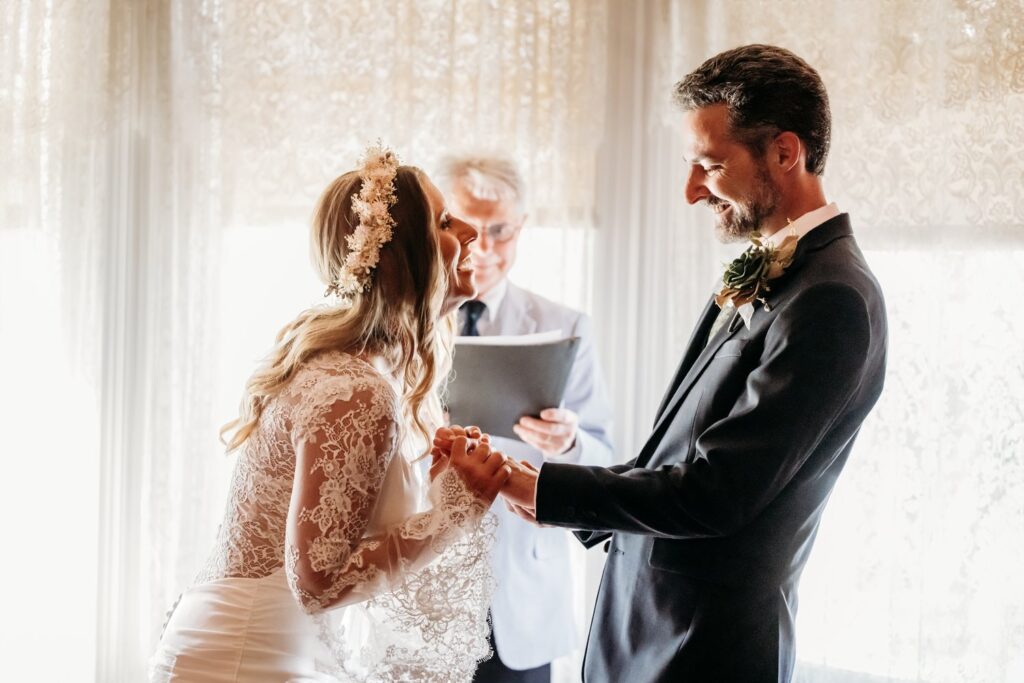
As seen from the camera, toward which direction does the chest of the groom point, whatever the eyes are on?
to the viewer's left

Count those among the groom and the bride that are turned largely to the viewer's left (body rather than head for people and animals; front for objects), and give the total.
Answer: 1

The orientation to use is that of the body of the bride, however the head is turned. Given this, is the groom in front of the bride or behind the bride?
in front

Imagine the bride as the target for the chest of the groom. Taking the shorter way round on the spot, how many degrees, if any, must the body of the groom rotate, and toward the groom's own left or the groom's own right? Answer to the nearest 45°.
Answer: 0° — they already face them

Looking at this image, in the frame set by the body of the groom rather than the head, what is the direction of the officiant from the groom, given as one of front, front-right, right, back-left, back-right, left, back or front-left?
front-right

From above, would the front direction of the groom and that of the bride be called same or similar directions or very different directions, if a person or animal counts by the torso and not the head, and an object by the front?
very different directions

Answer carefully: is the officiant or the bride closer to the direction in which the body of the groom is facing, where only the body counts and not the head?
the bride

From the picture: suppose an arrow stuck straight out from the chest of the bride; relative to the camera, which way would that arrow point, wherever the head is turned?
to the viewer's right

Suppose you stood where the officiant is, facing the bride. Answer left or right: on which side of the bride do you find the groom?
left

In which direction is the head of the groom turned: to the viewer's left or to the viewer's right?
to the viewer's left

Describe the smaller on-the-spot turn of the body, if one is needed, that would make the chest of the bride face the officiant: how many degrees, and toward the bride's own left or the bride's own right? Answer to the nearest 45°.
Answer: approximately 45° to the bride's own left
